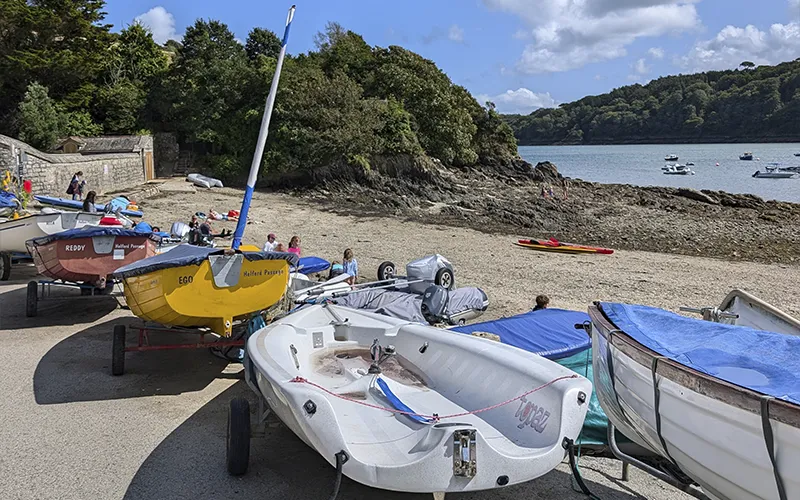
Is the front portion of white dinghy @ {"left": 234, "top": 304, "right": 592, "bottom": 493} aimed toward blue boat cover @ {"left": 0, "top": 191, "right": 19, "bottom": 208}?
yes

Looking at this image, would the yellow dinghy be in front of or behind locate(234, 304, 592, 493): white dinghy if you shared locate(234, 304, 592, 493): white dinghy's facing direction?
in front

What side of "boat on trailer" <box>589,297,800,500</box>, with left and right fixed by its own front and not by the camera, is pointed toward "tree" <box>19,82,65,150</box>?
front

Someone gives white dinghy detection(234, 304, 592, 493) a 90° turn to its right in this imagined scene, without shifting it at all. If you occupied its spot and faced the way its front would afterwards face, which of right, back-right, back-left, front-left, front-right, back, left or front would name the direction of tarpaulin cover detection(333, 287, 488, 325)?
front-left

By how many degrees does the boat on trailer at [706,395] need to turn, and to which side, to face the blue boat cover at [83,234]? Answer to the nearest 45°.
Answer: approximately 45° to its left

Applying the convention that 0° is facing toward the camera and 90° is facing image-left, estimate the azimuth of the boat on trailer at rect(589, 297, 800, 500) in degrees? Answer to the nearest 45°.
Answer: approximately 135°

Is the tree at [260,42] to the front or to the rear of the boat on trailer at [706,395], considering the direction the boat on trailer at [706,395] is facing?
to the front

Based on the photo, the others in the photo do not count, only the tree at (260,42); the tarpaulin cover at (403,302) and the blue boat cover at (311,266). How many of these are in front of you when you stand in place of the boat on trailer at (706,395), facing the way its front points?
3

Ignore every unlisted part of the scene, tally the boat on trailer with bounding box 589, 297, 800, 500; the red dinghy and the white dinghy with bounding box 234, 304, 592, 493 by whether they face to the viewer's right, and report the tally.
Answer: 0

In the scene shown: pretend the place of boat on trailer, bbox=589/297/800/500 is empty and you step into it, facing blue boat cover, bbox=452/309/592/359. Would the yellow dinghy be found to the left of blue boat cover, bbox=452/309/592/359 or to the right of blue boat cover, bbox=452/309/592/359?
left

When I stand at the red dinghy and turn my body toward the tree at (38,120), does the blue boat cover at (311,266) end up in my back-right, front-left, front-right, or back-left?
front-right

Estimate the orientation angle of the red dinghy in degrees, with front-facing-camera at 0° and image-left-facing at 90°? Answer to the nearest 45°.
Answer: approximately 180°

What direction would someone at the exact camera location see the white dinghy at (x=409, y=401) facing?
facing away from the viewer and to the left of the viewer

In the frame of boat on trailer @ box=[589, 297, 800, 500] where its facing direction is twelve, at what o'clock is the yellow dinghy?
The yellow dinghy is roughly at 11 o'clock from the boat on trailer.

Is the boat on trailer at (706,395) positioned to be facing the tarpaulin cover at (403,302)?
yes

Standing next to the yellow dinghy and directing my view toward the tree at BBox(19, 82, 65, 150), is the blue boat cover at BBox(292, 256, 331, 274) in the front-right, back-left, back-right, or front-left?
front-right

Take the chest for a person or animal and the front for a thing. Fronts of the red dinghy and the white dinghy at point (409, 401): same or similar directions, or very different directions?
same or similar directions
